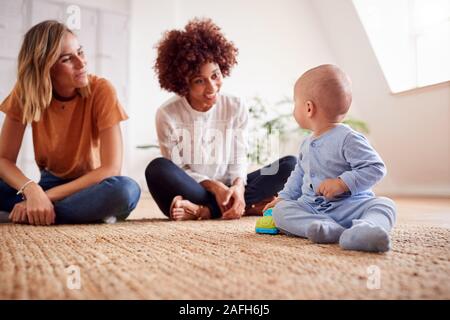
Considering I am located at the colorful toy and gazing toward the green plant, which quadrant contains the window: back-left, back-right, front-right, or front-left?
front-right

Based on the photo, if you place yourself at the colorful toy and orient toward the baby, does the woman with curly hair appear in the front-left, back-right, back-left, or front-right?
back-left

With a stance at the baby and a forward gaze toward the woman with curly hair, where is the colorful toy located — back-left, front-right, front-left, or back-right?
front-left

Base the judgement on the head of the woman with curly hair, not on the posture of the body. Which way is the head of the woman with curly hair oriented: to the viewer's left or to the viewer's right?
to the viewer's right

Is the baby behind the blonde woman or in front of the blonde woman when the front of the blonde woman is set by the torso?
in front

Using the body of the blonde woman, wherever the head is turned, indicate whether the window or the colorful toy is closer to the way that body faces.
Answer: the colorful toy

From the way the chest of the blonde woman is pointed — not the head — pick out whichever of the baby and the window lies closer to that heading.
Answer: the baby

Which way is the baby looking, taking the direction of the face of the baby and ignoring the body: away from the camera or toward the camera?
away from the camera

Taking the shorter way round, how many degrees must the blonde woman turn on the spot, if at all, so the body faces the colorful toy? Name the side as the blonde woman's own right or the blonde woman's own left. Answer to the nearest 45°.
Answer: approximately 45° to the blonde woman's own left

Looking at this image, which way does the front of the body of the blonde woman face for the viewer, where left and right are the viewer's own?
facing the viewer

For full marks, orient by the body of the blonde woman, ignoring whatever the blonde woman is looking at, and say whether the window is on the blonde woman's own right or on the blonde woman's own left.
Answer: on the blonde woman's own left
